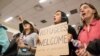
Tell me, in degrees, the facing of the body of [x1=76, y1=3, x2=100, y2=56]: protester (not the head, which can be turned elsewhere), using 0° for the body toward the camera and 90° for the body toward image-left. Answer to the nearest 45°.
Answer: approximately 45°
